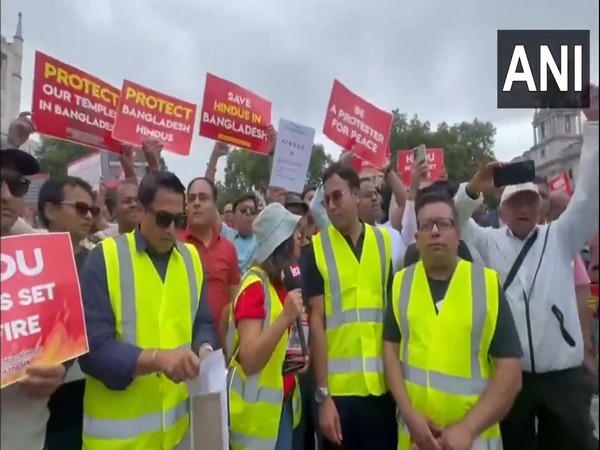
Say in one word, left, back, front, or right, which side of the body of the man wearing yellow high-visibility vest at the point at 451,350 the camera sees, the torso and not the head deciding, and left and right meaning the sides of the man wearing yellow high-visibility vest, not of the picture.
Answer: front

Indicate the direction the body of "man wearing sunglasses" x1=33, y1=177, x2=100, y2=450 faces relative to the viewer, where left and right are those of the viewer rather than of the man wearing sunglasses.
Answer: facing the viewer and to the right of the viewer

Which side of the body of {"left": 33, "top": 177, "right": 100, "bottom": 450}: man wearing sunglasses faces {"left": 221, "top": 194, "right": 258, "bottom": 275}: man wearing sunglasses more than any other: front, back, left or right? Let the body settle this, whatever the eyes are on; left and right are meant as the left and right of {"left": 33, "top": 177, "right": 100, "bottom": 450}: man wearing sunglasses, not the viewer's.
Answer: left

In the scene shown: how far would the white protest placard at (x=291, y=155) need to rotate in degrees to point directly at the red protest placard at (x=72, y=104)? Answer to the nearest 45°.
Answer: approximately 45° to its right

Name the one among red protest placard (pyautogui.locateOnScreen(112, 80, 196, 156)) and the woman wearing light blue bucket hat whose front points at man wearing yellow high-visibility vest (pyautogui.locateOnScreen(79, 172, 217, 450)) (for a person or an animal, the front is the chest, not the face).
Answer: the red protest placard

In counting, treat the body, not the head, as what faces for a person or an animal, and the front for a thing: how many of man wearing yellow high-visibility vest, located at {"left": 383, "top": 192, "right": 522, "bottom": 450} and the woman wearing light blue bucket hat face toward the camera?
1

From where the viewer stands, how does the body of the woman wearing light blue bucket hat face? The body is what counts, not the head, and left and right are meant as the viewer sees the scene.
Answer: facing to the right of the viewer

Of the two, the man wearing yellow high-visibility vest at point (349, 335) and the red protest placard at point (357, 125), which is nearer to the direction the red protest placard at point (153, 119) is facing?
the man wearing yellow high-visibility vest

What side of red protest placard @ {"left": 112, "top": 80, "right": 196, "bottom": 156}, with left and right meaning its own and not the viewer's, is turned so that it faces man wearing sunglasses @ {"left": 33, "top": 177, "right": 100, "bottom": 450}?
front

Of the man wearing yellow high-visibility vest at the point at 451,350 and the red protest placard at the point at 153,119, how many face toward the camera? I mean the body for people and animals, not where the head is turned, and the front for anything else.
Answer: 2

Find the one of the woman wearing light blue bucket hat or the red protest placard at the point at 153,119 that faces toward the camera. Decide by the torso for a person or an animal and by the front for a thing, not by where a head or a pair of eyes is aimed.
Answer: the red protest placard

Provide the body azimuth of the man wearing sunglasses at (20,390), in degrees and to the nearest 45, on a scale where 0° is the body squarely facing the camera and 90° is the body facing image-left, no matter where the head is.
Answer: approximately 315°

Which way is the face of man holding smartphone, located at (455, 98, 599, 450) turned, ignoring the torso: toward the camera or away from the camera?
toward the camera

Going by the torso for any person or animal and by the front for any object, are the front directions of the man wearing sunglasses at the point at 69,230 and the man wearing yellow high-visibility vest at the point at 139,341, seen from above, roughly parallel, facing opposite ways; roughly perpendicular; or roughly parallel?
roughly parallel

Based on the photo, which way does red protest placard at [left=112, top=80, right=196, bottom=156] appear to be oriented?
toward the camera
